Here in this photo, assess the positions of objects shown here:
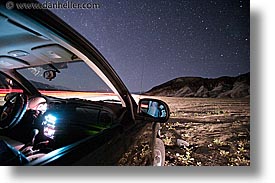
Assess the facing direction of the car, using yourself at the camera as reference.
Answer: facing away from the viewer and to the right of the viewer

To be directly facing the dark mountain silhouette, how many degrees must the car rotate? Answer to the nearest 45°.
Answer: approximately 45° to its right

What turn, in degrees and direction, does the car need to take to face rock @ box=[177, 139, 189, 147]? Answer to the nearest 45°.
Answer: approximately 45° to its right
